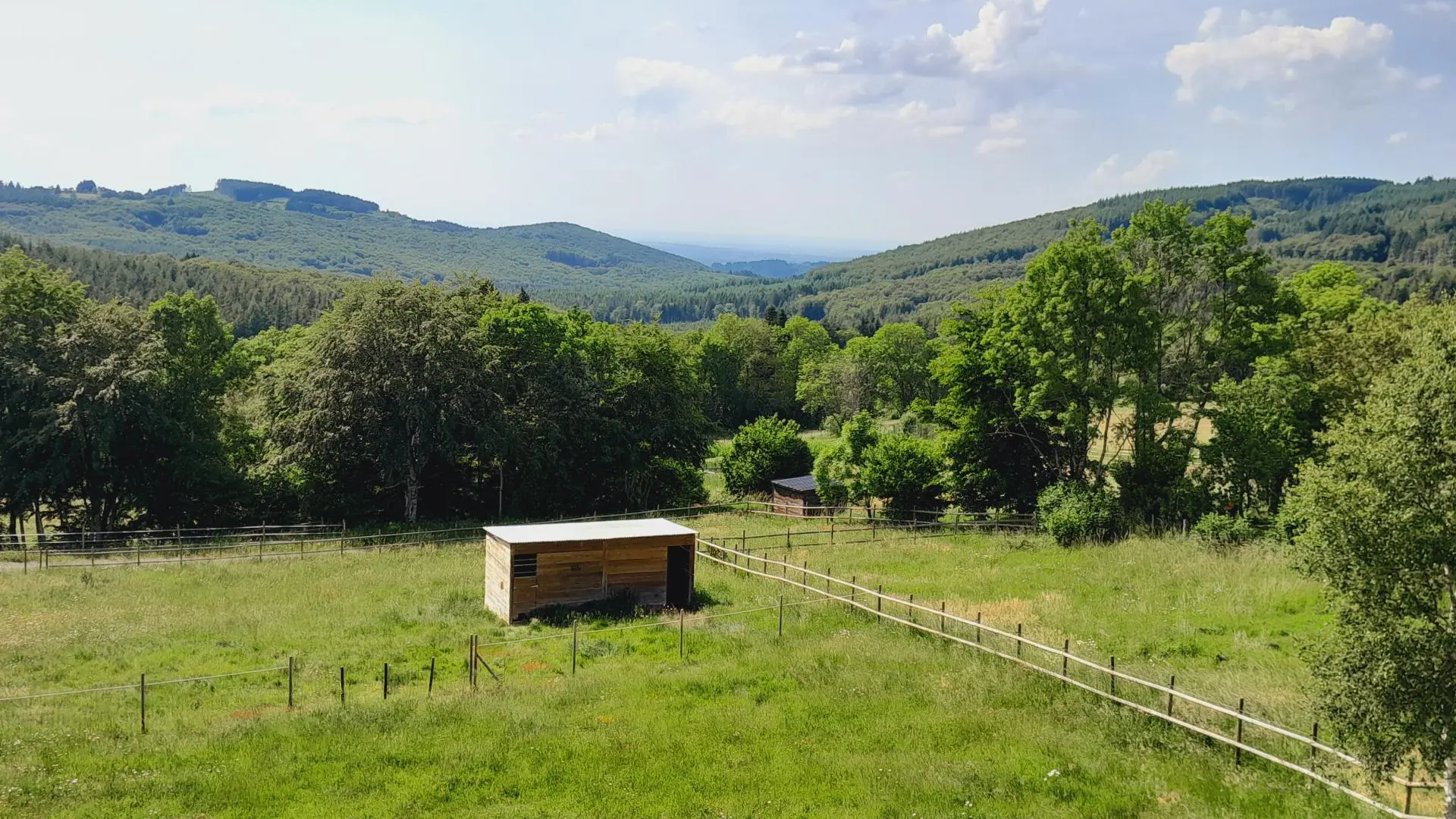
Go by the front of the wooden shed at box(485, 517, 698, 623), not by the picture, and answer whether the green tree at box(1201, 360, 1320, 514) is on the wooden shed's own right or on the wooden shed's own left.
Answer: on the wooden shed's own left

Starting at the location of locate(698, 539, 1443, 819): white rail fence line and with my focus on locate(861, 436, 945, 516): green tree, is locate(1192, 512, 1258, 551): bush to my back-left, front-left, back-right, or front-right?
front-right

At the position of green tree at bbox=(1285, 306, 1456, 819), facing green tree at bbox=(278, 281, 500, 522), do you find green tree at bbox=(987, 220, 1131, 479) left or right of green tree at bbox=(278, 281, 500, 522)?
right

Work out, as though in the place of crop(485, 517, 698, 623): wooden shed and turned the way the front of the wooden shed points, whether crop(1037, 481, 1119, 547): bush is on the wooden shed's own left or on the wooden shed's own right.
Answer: on the wooden shed's own left

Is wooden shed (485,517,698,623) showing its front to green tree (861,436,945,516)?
no

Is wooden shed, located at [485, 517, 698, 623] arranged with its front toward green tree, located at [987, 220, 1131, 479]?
no

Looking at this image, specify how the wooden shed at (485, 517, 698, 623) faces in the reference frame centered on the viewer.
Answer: facing the viewer

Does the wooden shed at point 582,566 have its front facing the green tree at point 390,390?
no

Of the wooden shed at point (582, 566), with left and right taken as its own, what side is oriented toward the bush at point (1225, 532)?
left
